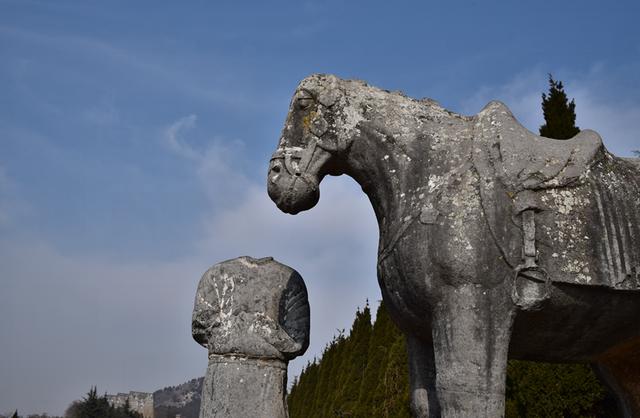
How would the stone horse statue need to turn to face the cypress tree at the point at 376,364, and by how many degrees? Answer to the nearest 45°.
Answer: approximately 90° to its right

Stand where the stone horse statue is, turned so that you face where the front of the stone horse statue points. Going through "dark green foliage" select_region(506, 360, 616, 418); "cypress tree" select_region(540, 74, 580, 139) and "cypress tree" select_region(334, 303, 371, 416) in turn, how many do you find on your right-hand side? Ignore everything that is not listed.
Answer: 3

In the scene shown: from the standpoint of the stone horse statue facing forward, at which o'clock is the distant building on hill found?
The distant building on hill is roughly at 2 o'clock from the stone horse statue.

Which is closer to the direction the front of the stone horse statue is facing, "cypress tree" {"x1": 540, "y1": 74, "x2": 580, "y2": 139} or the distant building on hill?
the distant building on hill

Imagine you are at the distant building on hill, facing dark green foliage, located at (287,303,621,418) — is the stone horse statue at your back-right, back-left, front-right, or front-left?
front-right

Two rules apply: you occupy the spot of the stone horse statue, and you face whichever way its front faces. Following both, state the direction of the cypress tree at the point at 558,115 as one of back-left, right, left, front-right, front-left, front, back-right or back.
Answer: right

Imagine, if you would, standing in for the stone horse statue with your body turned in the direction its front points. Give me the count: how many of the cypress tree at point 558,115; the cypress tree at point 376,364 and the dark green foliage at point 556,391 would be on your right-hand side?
3

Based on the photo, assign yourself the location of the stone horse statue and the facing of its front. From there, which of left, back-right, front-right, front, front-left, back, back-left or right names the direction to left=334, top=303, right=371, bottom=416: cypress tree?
right

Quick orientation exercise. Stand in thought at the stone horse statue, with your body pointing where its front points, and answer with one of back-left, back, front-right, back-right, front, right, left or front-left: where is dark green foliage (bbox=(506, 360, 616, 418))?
right

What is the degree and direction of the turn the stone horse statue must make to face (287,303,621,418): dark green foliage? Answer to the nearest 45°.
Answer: approximately 90° to its right

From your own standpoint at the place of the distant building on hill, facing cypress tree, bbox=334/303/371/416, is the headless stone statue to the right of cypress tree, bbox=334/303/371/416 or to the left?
right

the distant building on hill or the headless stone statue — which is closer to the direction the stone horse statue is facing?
the headless stone statue

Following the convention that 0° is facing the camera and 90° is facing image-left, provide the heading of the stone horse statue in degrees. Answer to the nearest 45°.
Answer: approximately 90°
